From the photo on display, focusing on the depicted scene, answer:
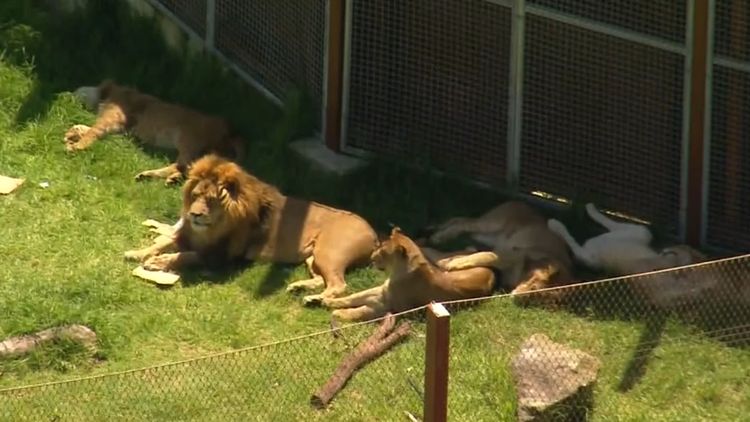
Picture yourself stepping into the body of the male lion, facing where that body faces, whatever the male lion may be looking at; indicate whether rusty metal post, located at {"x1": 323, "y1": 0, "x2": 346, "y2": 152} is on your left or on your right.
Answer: on your right

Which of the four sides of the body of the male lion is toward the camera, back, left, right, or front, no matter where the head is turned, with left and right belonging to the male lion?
left

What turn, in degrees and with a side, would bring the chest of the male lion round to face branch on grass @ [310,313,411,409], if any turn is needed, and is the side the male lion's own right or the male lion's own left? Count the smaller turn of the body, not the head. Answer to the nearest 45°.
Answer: approximately 90° to the male lion's own left

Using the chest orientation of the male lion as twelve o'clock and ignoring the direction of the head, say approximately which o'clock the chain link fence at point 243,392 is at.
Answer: The chain link fence is roughly at 9 o'clock from the male lion.

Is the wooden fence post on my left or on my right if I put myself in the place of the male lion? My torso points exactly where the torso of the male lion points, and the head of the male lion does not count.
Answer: on my left
